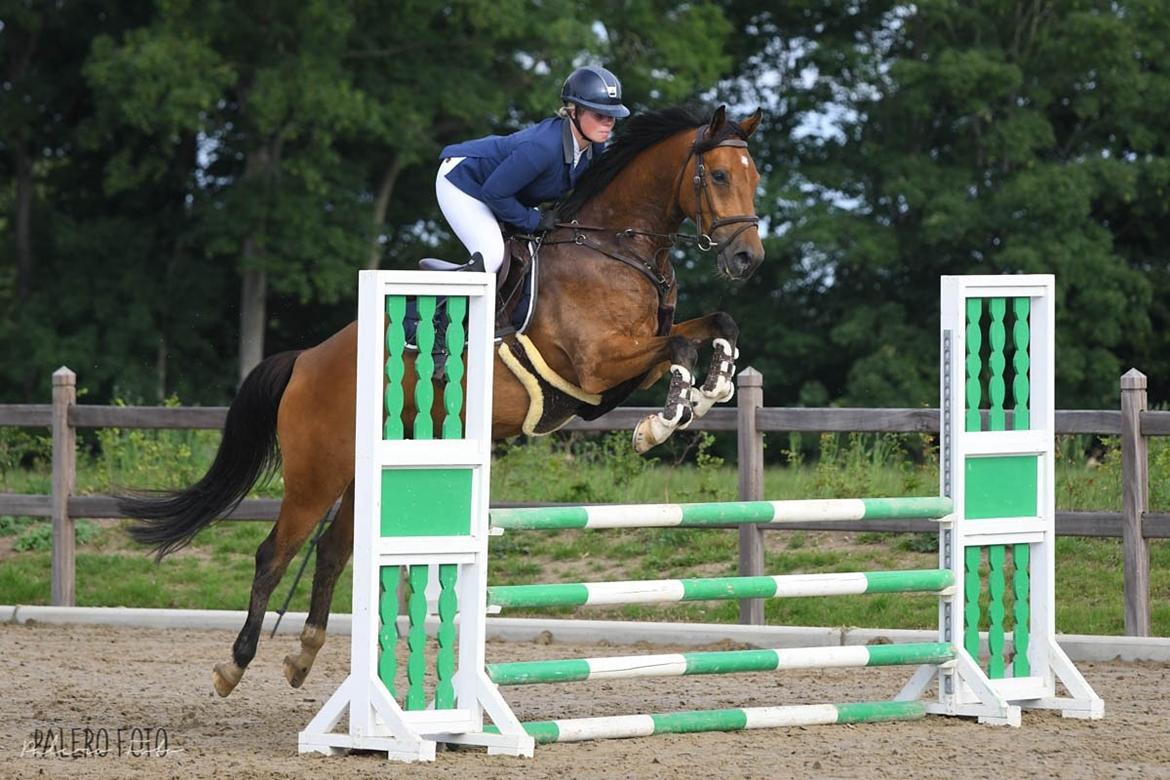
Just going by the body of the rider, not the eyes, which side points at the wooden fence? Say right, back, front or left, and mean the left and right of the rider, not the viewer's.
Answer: left

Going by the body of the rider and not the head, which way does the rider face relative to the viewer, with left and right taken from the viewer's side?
facing the viewer and to the right of the viewer
